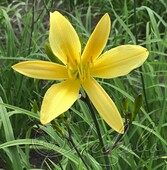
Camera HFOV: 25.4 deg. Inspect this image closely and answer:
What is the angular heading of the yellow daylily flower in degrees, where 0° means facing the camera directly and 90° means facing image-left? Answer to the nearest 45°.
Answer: approximately 0°
